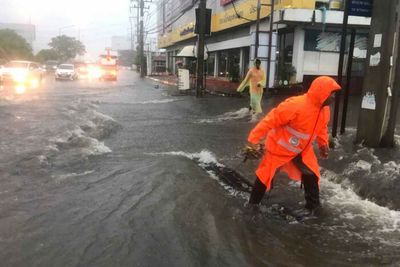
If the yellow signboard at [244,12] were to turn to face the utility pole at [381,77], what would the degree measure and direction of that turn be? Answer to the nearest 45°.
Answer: approximately 45° to its left

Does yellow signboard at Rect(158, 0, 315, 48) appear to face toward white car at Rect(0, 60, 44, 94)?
no

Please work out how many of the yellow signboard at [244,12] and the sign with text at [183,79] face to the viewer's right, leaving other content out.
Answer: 0

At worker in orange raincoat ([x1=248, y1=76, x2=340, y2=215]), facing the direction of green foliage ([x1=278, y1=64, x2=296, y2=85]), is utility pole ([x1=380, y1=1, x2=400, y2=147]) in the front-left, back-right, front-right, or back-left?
front-right

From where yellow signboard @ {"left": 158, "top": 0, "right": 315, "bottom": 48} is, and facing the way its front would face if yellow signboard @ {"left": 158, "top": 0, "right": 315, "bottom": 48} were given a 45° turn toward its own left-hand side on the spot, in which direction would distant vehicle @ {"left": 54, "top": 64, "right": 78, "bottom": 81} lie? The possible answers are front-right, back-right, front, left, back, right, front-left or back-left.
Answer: back-right

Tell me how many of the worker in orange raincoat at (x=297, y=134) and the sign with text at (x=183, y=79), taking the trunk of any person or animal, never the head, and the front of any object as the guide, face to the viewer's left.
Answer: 0

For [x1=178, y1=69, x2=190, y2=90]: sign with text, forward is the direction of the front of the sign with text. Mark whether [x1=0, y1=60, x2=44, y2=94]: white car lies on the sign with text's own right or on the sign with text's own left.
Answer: on the sign with text's own right

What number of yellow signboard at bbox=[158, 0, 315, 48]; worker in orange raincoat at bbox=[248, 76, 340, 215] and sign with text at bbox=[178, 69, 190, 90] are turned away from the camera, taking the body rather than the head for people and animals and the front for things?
0

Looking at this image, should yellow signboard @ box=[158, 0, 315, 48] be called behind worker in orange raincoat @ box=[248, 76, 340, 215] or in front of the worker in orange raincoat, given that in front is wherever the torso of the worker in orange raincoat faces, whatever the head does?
behind

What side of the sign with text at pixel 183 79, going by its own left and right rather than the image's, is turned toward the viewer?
front

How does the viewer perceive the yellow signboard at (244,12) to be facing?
facing the viewer and to the left of the viewer

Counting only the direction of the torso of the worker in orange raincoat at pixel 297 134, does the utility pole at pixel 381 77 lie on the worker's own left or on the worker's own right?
on the worker's own left
